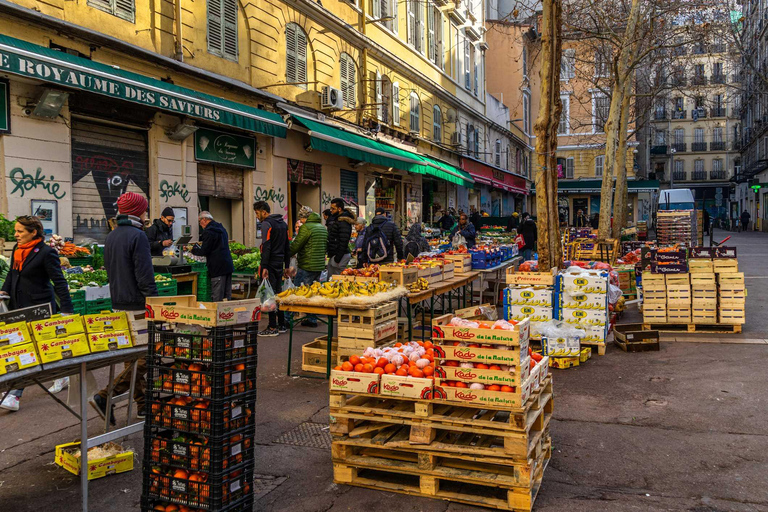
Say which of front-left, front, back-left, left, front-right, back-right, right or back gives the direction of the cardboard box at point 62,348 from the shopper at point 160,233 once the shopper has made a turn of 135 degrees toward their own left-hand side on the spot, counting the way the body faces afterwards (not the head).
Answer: back

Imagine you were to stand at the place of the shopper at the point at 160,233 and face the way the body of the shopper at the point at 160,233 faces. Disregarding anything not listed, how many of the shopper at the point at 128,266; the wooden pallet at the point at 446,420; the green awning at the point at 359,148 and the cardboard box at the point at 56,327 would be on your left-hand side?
1

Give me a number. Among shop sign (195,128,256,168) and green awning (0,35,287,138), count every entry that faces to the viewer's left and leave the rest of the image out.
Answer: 0

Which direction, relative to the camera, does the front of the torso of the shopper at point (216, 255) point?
to the viewer's left

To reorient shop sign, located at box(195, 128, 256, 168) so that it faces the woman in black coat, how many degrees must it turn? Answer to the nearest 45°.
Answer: approximately 45° to its right

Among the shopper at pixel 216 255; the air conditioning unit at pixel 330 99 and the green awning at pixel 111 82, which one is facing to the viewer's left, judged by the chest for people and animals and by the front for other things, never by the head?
the shopper

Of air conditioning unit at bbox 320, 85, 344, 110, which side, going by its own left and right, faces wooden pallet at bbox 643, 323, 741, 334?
front

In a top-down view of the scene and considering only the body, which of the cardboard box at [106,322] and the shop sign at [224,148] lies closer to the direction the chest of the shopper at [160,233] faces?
the cardboard box

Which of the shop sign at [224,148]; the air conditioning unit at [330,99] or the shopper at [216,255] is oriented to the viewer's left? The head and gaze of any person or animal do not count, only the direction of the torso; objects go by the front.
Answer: the shopper

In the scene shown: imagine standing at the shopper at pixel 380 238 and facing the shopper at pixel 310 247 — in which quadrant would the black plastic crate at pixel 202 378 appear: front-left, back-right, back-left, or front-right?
front-left

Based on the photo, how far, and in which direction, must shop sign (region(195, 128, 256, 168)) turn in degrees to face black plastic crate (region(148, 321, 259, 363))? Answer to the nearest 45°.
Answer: approximately 45° to its right

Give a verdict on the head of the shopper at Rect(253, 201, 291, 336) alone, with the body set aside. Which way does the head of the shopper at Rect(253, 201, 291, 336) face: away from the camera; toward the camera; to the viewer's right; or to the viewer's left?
to the viewer's left

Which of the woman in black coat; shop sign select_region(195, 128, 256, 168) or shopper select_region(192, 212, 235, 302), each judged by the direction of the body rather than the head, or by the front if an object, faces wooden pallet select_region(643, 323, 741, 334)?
the shop sign

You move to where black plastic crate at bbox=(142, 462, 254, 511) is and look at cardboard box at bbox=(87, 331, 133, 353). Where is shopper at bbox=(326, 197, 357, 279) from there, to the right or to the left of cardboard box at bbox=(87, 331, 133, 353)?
right
